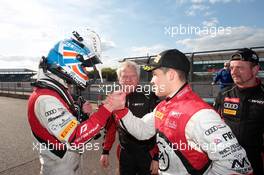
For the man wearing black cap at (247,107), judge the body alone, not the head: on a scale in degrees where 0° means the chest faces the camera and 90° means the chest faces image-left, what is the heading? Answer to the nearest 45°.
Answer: approximately 45°

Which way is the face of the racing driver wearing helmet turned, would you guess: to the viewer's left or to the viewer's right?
to the viewer's right

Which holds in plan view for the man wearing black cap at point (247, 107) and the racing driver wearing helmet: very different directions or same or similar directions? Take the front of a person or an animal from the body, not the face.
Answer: very different directions

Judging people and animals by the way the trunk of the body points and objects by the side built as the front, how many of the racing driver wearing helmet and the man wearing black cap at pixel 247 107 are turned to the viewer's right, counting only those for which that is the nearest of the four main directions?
1

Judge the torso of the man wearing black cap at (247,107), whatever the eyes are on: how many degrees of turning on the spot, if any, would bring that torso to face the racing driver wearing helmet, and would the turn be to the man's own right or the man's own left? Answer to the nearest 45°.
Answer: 0° — they already face them

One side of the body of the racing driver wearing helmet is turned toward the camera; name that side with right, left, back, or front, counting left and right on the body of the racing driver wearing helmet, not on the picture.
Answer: right

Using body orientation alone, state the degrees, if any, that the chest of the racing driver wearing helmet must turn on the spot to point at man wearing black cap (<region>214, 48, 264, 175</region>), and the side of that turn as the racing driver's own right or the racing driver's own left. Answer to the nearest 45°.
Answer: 0° — they already face them
